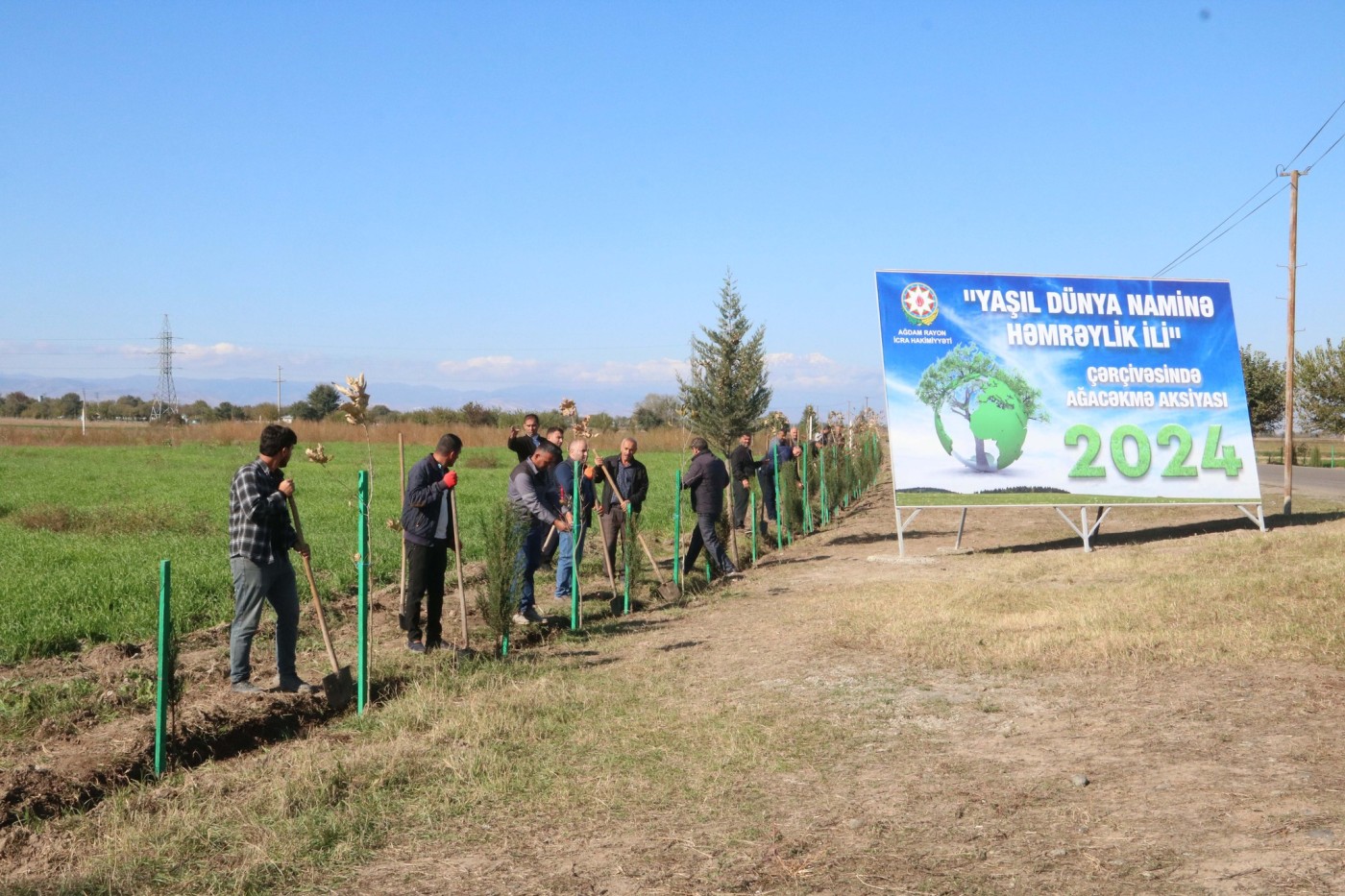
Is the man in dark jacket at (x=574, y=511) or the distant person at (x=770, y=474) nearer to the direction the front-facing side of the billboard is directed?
the man in dark jacket

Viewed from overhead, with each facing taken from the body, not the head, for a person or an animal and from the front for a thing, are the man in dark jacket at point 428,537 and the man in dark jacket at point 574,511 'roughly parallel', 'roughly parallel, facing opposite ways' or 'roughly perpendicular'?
roughly parallel

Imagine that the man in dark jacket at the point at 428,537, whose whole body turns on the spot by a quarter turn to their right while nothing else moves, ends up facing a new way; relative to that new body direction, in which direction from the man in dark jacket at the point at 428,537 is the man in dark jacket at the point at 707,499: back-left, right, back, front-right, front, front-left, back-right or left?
back

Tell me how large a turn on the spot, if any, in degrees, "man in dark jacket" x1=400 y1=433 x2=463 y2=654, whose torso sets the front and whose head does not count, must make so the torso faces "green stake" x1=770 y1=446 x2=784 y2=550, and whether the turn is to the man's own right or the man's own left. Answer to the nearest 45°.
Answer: approximately 90° to the man's own left

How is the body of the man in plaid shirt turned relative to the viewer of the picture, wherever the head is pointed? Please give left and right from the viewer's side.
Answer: facing to the right of the viewer

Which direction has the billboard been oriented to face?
toward the camera

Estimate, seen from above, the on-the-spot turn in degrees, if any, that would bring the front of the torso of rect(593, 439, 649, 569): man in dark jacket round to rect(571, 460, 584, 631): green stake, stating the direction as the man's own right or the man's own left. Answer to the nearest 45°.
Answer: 0° — they already face it

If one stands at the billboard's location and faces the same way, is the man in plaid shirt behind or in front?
in front

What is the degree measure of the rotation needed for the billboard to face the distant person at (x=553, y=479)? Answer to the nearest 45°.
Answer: approximately 45° to its right

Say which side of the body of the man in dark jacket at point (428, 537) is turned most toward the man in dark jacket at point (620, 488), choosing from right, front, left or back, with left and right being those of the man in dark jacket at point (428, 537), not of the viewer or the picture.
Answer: left

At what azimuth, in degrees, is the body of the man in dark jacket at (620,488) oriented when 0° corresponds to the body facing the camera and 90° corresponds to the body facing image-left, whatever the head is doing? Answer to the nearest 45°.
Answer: approximately 0°

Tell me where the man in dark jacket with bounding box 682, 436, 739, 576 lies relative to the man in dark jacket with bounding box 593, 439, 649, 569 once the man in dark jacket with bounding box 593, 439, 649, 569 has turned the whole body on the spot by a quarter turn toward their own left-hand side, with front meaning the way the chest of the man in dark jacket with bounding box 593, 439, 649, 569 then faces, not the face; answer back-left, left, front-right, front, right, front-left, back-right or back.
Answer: front-left

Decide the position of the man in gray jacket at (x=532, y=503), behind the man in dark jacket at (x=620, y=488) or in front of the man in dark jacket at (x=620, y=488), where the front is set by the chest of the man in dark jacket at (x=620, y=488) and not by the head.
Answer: in front

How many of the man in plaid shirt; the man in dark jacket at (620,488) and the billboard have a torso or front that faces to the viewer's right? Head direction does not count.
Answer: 1

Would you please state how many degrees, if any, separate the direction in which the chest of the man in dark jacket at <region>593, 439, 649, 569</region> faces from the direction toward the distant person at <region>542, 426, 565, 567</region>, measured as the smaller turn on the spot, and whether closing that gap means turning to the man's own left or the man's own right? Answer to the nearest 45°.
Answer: approximately 45° to the man's own right

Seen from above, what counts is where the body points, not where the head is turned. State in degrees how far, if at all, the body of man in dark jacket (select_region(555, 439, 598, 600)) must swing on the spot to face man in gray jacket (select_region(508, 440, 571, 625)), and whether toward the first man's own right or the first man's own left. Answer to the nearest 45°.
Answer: approximately 45° to the first man's own right
